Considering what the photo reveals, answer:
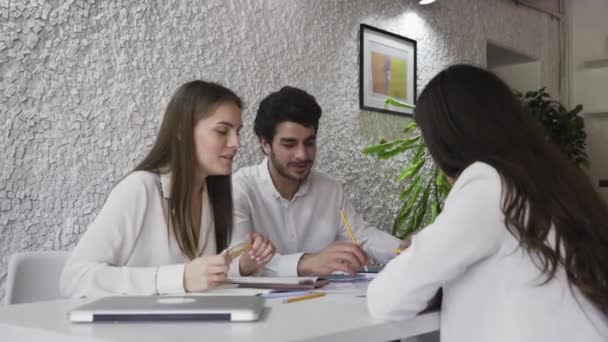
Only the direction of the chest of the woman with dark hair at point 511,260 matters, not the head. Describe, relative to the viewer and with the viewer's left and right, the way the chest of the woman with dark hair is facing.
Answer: facing away from the viewer and to the left of the viewer

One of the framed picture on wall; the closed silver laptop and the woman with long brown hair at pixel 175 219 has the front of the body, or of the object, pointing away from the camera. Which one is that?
the closed silver laptop

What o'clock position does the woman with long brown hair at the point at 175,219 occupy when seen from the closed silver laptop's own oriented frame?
The woman with long brown hair is roughly at 12 o'clock from the closed silver laptop.

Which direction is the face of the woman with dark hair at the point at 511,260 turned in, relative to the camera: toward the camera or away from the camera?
away from the camera

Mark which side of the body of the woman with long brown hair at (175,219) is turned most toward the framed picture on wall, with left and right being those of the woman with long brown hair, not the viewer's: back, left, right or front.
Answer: left

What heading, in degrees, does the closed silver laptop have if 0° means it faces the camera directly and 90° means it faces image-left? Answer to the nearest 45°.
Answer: approximately 180°

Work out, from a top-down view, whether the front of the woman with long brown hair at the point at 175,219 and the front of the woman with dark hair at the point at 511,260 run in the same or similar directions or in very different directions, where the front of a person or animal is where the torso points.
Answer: very different directions

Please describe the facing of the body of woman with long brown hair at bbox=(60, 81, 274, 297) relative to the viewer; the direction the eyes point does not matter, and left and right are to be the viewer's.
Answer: facing the viewer and to the right of the viewer

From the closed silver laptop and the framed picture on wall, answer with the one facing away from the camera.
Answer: the closed silver laptop

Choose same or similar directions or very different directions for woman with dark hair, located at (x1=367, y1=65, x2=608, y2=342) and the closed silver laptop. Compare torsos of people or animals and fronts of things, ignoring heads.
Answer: same or similar directions
